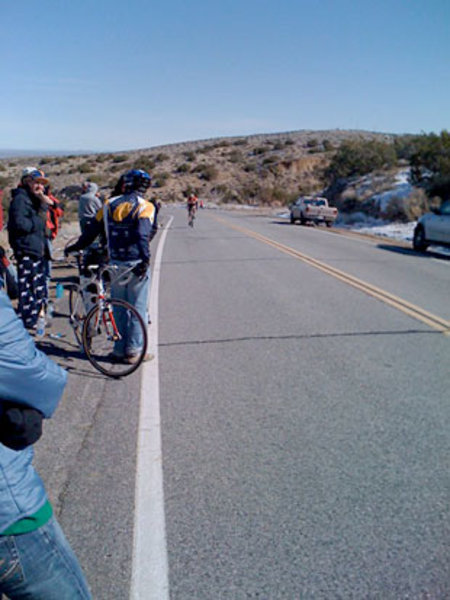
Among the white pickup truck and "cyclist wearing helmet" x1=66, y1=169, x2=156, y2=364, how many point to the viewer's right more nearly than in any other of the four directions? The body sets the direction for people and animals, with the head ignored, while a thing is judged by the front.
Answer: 0

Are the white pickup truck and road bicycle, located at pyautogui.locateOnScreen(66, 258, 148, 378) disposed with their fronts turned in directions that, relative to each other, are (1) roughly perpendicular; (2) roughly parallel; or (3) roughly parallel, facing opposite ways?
roughly parallel, facing opposite ways

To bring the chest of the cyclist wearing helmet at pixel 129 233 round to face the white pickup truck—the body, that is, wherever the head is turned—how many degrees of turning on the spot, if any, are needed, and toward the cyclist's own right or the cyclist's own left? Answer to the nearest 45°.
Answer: approximately 45° to the cyclist's own right

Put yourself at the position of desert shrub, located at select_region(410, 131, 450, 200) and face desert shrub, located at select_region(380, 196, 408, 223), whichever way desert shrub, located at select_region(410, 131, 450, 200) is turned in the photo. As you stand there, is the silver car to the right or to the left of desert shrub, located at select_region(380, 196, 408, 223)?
left

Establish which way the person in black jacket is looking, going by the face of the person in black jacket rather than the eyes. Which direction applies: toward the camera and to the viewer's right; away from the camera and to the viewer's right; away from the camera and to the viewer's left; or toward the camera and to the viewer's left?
toward the camera and to the viewer's right

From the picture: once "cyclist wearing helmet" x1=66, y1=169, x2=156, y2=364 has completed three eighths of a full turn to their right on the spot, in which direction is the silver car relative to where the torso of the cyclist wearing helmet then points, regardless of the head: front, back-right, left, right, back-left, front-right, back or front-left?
left

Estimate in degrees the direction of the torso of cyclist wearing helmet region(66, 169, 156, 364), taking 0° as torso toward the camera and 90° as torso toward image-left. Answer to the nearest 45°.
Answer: approximately 180°

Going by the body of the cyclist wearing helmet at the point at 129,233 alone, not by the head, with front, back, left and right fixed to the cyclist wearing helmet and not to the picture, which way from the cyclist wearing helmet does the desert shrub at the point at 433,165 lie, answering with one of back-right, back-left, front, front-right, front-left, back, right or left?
front-right

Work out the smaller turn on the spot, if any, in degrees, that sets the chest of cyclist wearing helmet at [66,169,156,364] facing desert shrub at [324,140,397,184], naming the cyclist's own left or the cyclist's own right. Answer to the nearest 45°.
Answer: approximately 45° to the cyclist's own right
